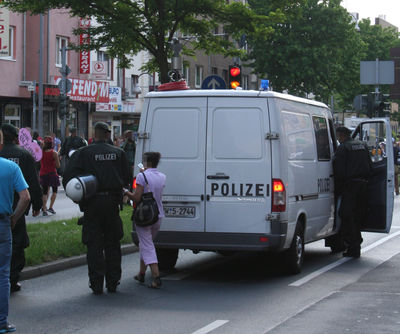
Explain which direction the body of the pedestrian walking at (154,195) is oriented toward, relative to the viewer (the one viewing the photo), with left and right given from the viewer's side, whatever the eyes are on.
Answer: facing away from the viewer and to the left of the viewer

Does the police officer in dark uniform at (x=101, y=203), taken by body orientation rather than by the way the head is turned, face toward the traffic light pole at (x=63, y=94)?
yes

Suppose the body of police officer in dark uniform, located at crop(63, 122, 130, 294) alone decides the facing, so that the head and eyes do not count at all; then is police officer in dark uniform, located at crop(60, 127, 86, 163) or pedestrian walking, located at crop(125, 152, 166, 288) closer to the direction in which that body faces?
the police officer in dark uniform

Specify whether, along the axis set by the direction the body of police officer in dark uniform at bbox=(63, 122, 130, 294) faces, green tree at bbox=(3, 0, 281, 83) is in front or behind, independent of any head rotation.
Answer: in front

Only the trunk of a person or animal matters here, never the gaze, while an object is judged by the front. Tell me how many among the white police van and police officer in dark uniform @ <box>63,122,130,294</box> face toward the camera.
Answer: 0

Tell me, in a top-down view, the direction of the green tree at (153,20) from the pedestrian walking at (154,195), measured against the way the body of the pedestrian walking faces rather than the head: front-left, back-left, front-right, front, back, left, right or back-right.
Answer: front-right

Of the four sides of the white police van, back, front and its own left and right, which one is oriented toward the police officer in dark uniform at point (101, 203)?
back

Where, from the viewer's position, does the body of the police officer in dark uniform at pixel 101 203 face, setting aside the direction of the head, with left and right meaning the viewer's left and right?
facing away from the viewer

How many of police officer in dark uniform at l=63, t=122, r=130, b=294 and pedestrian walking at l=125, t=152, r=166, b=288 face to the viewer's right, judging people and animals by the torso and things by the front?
0

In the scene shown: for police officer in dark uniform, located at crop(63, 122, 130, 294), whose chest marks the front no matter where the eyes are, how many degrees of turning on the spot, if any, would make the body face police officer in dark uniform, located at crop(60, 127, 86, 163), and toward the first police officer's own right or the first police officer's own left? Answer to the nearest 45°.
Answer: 0° — they already face them

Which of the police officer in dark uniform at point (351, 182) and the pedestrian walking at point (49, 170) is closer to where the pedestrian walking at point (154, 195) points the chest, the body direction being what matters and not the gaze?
the pedestrian walking

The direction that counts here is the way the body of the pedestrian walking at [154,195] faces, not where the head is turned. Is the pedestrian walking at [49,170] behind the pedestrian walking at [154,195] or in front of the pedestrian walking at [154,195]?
in front

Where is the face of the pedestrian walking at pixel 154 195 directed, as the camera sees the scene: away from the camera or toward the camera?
away from the camera

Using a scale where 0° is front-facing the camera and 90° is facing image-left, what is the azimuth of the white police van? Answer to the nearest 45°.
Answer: approximately 225°
